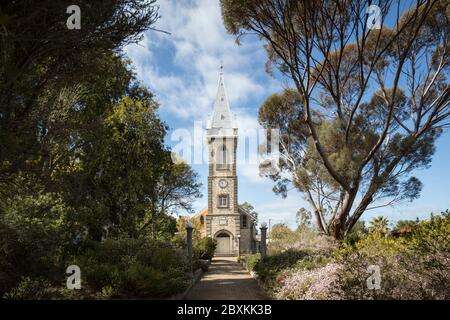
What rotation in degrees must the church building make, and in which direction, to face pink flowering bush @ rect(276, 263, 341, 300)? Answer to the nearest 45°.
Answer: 0° — it already faces it

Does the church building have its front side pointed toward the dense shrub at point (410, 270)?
yes

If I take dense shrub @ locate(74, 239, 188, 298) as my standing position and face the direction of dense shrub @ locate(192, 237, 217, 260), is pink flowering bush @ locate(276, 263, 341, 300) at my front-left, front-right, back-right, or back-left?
back-right

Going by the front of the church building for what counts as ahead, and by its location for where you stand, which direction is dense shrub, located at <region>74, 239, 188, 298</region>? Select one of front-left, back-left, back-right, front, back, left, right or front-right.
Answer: front

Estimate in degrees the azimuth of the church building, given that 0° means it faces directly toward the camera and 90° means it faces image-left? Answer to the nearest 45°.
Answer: approximately 0°

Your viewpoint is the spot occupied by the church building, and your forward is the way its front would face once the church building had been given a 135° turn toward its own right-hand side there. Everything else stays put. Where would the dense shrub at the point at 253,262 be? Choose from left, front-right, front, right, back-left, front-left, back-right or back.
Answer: back-left

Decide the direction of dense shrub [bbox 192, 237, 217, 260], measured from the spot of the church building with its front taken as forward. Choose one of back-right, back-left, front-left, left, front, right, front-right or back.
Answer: front
